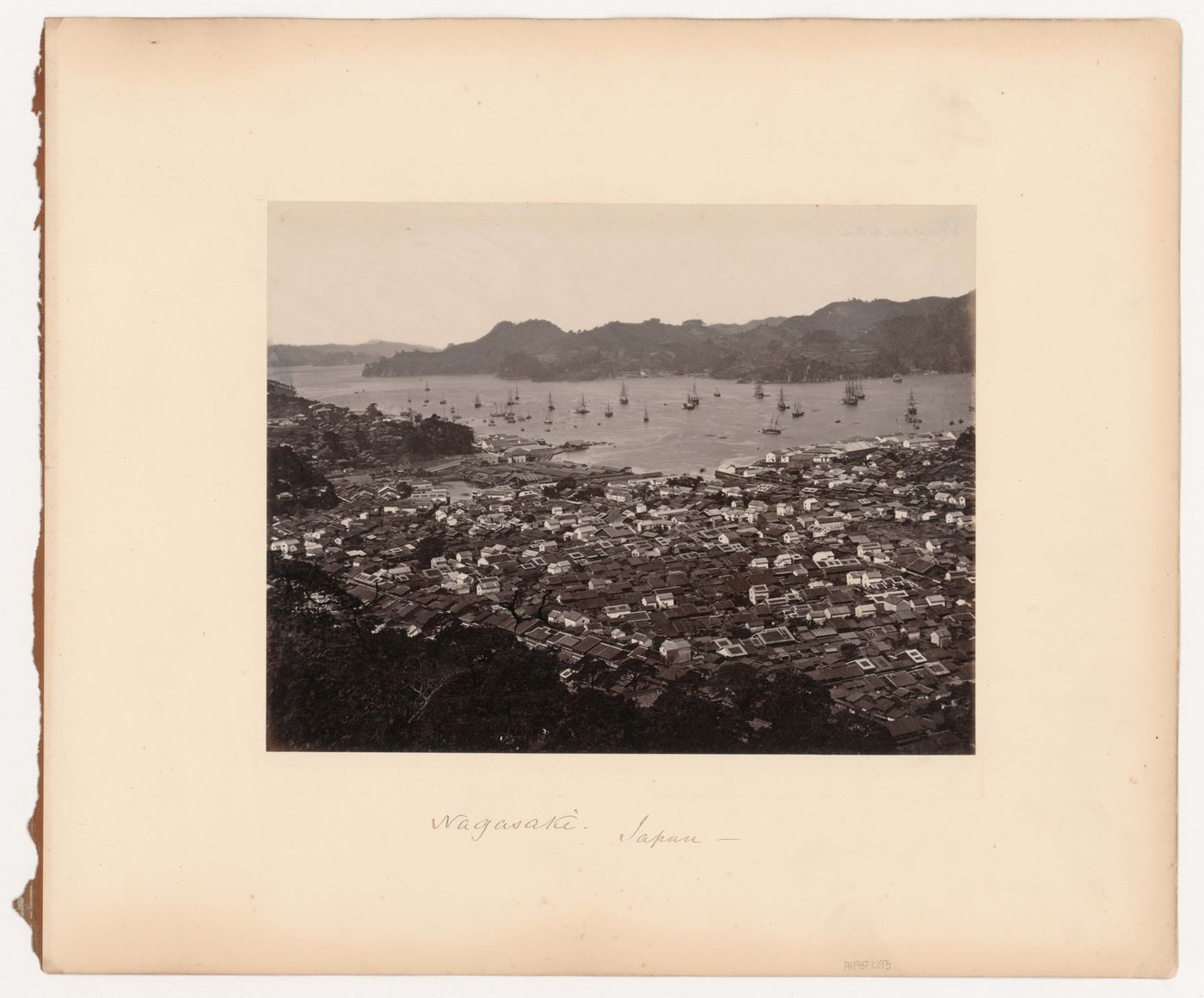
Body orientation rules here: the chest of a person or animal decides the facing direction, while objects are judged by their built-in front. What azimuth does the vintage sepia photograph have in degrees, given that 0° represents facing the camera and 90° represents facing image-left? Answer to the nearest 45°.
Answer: approximately 0°
